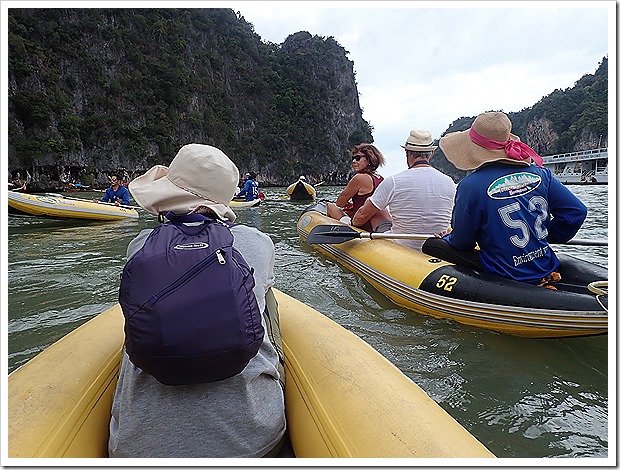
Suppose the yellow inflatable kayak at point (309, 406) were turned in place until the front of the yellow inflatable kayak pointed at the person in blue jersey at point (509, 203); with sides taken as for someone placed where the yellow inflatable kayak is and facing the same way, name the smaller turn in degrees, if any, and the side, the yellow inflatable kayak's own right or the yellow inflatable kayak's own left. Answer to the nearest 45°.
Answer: approximately 45° to the yellow inflatable kayak's own right

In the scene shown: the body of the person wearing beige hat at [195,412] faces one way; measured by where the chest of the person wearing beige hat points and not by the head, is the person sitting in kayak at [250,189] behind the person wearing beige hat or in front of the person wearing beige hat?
in front

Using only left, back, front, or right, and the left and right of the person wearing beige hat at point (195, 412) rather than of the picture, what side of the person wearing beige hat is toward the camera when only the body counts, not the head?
back

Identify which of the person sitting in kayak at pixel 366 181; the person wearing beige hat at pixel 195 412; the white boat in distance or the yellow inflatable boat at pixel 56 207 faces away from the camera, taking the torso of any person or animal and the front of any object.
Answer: the person wearing beige hat

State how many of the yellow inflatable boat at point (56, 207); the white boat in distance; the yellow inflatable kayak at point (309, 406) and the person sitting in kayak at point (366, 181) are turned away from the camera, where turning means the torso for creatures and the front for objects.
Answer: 1

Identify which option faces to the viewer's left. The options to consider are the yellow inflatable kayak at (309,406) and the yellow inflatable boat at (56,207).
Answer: the yellow inflatable boat

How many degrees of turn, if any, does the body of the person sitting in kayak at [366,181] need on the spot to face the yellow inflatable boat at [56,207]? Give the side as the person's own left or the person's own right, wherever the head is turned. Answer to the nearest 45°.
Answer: approximately 45° to the person's own right

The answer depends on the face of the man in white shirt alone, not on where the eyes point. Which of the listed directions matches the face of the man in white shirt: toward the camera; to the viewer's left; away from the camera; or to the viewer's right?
away from the camera

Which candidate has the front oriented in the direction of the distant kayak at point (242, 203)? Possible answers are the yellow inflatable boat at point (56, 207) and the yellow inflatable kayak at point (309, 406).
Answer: the yellow inflatable kayak

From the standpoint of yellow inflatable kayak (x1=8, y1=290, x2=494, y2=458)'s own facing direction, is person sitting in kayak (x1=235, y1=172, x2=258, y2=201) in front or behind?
in front

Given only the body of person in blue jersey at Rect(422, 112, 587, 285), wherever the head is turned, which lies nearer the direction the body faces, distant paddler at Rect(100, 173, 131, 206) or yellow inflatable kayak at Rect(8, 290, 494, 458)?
the distant paddler

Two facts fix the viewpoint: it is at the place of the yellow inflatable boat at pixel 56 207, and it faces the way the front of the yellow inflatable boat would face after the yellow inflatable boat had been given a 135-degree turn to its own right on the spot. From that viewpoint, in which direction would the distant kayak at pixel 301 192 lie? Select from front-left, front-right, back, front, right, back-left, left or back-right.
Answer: front

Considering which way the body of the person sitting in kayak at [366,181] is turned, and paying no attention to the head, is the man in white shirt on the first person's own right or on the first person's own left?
on the first person's own left

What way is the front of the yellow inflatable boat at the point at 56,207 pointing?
to the viewer's left

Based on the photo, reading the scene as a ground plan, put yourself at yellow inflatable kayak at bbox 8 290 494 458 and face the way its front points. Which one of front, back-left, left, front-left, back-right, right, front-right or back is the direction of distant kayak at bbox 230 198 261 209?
front
